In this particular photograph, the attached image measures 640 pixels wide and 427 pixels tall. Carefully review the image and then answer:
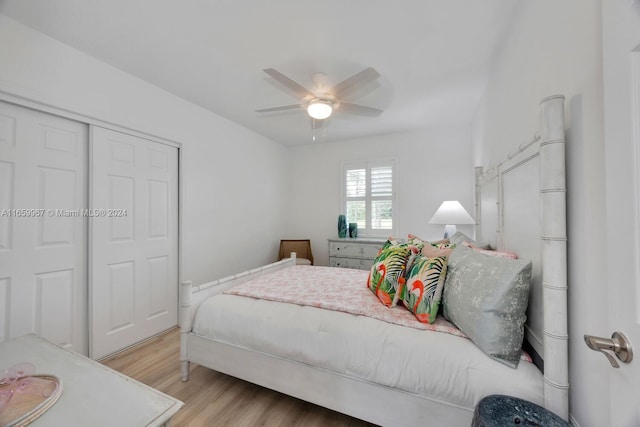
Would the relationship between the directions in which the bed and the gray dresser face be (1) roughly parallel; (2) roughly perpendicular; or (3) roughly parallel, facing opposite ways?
roughly perpendicular

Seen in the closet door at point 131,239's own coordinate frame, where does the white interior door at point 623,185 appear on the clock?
The white interior door is roughly at 1 o'clock from the closet door.

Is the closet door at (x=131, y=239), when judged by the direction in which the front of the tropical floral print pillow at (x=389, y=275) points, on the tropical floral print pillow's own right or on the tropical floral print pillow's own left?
on the tropical floral print pillow's own right

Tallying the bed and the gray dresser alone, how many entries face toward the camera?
1

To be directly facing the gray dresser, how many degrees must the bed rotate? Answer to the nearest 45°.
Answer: approximately 90° to its right

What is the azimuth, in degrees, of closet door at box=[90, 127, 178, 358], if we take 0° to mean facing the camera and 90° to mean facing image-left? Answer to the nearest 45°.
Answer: approximately 315°

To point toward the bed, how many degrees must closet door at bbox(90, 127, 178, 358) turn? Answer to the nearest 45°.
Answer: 0° — it already faces it

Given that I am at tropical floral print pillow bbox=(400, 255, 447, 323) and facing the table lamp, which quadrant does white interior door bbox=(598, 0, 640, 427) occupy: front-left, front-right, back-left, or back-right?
back-right

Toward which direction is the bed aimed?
to the viewer's left

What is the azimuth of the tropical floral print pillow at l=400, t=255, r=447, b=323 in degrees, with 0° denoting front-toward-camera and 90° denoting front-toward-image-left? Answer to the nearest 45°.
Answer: approximately 45°

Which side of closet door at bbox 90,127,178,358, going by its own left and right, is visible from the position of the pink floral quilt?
front

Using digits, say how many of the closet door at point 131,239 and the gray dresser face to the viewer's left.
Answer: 0
